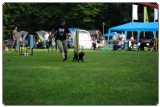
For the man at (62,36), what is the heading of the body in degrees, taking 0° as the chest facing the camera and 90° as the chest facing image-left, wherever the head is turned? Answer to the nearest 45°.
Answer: approximately 0°
